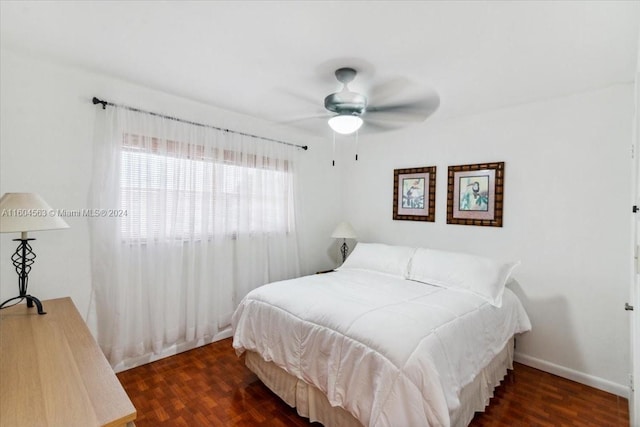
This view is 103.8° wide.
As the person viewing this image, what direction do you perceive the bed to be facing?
facing the viewer and to the left of the viewer

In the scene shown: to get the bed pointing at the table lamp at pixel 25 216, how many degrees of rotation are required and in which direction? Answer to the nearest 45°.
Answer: approximately 45° to its right

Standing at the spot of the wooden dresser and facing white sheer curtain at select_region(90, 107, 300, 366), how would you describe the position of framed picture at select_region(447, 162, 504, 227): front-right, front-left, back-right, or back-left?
front-right

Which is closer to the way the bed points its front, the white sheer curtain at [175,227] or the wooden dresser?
the wooden dresser

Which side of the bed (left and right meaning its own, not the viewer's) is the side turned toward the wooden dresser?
front

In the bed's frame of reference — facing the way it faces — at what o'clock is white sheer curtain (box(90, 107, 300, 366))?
The white sheer curtain is roughly at 2 o'clock from the bed.

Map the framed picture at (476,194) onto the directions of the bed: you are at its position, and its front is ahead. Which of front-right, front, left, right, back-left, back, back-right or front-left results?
back
